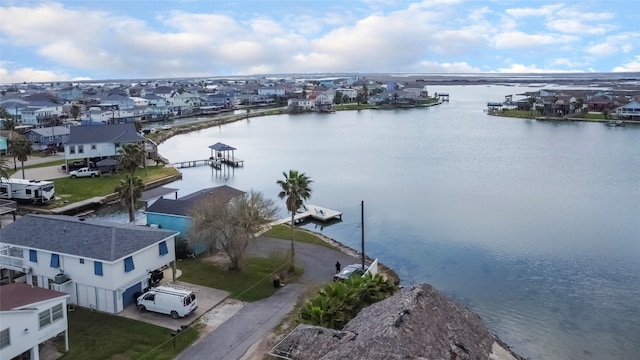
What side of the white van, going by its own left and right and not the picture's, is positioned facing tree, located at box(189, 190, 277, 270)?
right

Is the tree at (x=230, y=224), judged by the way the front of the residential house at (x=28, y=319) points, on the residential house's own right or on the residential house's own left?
on the residential house's own left

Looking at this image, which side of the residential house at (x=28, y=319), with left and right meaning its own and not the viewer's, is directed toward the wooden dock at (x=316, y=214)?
left

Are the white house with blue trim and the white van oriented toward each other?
yes

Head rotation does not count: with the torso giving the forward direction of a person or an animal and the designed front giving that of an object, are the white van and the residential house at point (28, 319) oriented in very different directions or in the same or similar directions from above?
very different directions

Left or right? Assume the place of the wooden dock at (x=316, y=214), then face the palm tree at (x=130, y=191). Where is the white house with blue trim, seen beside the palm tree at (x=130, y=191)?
left

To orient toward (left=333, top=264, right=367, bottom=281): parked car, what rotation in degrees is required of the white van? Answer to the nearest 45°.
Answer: approximately 135° to its right

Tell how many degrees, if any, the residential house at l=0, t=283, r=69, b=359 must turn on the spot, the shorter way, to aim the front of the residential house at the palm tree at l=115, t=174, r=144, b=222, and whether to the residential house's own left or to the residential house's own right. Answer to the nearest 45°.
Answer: approximately 135° to the residential house's own left

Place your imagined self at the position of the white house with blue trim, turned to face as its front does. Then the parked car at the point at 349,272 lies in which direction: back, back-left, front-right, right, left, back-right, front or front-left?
front-left

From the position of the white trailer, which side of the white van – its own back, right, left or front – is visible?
front

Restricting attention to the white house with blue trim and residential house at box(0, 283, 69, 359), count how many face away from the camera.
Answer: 0

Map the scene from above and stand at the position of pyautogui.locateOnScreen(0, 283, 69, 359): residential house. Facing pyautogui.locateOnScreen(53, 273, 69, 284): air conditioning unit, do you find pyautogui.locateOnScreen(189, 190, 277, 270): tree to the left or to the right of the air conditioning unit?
right
